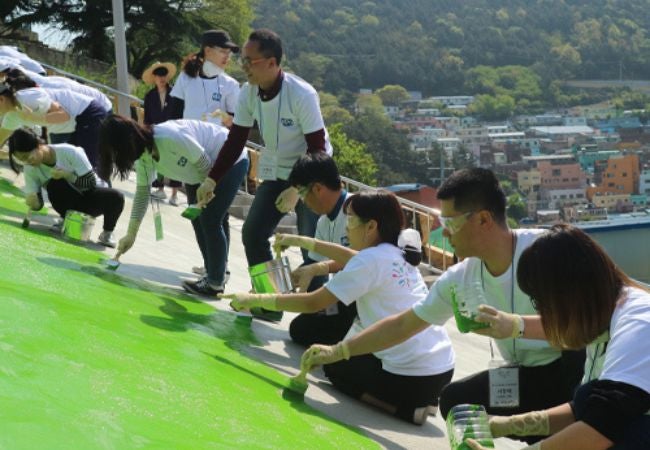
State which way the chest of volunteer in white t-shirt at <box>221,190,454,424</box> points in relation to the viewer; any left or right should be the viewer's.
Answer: facing away from the viewer and to the left of the viewer

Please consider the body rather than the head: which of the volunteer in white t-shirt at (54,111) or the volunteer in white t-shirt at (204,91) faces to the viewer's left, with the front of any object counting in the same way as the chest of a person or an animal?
the volunteer in white t-shirt at (54,111)

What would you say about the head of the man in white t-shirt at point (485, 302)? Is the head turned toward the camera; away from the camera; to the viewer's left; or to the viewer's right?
to the viewer's left

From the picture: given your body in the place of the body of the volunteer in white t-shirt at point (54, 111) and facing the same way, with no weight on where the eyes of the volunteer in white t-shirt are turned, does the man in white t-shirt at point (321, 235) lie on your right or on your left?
on your left

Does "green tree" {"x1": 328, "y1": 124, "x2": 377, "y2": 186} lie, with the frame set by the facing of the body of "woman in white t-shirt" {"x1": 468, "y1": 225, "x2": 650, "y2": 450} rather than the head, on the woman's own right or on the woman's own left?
on the woman's own right

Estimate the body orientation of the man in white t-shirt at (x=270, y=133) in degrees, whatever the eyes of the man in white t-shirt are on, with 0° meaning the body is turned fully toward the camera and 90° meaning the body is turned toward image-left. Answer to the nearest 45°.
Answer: approximately 45°

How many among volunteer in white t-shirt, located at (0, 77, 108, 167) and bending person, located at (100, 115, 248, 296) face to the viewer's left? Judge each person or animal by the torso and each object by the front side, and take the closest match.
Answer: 2

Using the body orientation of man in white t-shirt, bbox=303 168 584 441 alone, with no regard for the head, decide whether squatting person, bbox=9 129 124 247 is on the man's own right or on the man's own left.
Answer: on the man's own right

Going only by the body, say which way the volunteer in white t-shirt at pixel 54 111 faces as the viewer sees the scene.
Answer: to the viewer's left

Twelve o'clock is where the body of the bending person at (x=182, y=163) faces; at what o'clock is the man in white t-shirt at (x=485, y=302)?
The man in white t-shirt is roughly at 8 o'clock from the bending person.

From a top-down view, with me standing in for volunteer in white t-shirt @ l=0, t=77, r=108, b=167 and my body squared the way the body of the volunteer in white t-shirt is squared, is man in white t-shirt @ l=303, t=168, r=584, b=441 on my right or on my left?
on my left

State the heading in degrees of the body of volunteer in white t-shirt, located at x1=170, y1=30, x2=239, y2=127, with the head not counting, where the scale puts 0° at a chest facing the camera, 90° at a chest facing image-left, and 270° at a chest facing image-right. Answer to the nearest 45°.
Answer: approximately 315°

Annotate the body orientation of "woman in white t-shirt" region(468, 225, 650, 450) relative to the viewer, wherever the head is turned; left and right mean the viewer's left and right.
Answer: facing to the left of the viewer

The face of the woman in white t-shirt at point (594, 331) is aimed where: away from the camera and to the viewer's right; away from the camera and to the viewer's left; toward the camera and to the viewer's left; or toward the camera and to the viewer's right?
away from the camera and to the viewer's left
